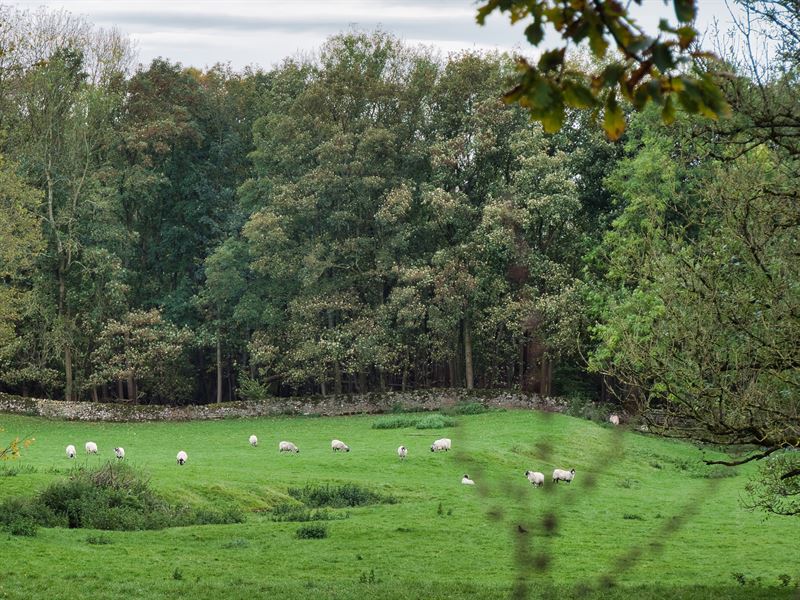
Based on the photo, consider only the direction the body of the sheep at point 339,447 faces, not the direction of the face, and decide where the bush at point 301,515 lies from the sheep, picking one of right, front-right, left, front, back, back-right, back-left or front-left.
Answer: right

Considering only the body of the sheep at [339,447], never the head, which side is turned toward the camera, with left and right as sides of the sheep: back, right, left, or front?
right

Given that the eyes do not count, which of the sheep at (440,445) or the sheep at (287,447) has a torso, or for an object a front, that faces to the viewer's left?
the sheep at (440,445)

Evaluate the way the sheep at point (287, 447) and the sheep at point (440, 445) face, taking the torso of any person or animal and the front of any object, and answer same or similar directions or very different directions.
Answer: very different directions

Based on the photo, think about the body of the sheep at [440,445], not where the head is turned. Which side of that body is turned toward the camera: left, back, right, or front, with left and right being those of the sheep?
left

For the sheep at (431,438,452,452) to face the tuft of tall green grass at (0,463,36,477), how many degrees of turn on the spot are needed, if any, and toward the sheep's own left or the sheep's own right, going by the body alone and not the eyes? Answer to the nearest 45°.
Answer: approximately 45° to the sheep's own left

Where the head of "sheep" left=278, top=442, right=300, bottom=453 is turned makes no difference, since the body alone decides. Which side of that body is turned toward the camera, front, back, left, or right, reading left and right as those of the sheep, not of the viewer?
right

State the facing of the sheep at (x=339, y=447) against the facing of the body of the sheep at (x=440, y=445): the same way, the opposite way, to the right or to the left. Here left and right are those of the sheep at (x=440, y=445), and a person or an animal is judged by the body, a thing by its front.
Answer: the opposite way
